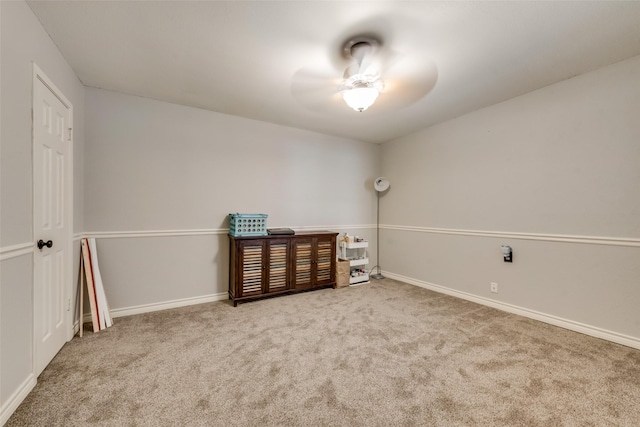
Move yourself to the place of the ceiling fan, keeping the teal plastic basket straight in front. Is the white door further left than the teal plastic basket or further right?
left

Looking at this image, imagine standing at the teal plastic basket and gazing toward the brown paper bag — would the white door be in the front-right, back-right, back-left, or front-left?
back-right

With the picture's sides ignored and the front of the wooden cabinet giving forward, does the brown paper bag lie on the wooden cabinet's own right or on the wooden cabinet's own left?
on the wooden cabinet's own left

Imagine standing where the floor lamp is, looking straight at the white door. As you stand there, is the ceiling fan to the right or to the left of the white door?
left

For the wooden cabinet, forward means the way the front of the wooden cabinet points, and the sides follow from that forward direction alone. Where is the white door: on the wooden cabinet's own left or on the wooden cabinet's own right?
on the wooden cabinet's own right

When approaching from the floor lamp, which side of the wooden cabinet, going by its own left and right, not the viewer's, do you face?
left

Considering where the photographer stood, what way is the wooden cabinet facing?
facing the viewer and to the right of the viewer
